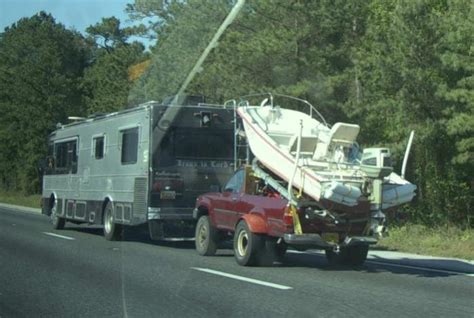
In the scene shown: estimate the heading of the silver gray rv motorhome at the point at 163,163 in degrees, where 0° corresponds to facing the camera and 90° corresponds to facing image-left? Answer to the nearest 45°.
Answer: approximately 135°

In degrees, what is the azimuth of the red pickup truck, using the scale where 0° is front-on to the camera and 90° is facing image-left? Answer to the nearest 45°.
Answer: approximately 135°

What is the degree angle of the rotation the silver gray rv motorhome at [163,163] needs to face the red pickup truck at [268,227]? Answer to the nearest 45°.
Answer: approximately 180°

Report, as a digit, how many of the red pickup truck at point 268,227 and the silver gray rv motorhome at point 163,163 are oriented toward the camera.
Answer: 0

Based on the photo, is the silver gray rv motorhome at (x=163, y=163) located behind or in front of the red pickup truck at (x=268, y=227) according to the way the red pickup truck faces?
in front

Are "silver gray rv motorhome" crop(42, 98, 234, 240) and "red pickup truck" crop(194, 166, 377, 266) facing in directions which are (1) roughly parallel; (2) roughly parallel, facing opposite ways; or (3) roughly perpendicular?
roughly parallel
